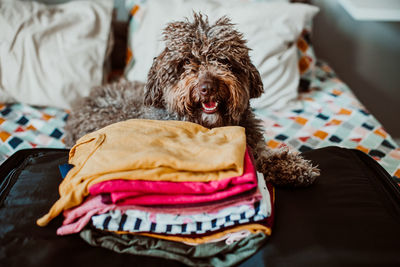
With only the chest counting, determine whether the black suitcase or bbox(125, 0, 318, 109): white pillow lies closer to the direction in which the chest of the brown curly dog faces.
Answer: the black suitcase

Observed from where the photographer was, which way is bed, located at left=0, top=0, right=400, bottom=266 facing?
facing the viewer

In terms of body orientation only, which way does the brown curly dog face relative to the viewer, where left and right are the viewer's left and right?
facing the viewer and to the right of the viewer
